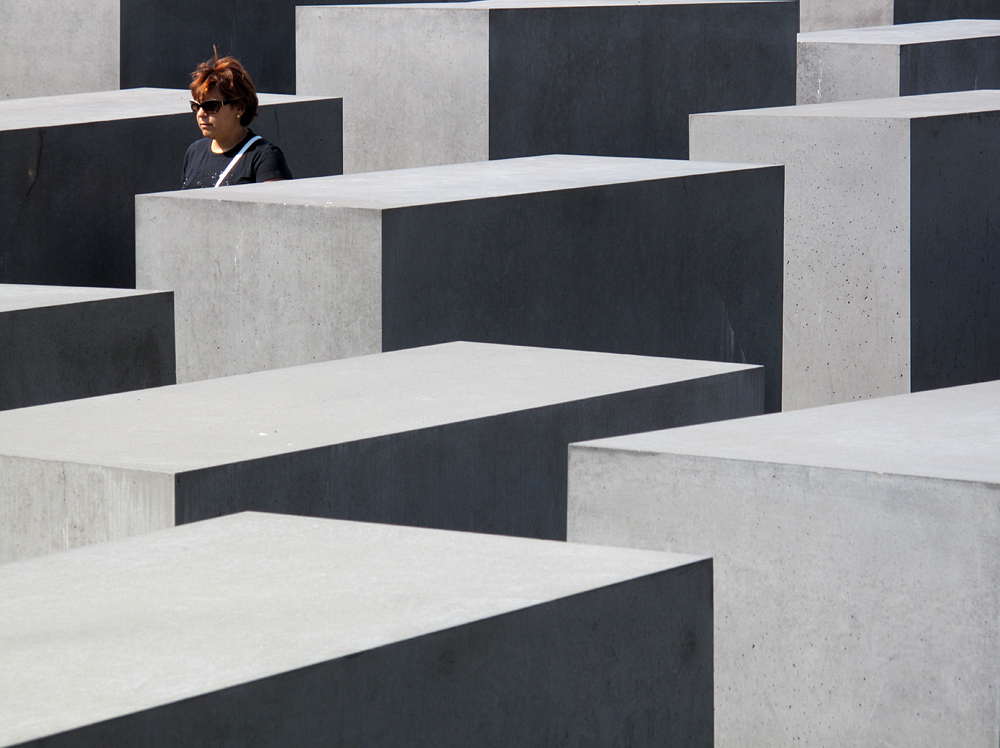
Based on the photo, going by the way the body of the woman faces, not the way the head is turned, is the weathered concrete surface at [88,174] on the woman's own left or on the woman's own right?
on the woman's own right

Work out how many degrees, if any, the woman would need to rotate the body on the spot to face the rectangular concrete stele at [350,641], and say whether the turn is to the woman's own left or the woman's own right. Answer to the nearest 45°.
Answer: approximately 45° to the woman's own left

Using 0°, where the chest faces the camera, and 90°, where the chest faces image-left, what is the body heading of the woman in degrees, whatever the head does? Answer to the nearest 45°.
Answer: approximately 45°

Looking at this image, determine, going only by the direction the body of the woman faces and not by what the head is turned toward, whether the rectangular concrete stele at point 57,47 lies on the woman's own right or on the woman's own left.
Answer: on the woman's own right

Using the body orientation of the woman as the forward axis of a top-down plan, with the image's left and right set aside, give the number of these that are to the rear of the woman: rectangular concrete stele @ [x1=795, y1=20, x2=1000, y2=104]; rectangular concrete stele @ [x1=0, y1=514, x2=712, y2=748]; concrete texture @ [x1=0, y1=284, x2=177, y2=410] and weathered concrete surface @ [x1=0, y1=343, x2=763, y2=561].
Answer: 1

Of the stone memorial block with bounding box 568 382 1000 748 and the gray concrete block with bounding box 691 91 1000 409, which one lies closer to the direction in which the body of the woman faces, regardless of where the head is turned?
the stone memorial block

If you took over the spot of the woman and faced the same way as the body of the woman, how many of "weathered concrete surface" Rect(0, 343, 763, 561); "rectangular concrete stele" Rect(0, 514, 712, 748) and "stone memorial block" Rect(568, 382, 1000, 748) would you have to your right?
0

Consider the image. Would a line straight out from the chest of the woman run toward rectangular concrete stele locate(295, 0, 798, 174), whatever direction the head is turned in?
no

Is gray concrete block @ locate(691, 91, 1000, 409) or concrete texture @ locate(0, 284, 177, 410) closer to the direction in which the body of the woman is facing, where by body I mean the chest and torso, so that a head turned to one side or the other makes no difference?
the concrete texture

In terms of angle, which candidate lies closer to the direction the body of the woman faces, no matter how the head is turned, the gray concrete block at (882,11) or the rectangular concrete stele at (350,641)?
the rectangular concrete stele

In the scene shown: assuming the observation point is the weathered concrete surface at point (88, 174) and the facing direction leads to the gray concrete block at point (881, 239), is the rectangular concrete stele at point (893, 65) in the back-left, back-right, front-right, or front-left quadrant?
front-left

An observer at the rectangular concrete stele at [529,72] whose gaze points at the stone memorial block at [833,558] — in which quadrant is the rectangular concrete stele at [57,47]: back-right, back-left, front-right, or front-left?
back-right

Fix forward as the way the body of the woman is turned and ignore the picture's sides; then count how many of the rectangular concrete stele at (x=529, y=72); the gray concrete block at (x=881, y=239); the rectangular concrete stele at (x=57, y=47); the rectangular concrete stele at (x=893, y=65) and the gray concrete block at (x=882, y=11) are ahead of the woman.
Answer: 0

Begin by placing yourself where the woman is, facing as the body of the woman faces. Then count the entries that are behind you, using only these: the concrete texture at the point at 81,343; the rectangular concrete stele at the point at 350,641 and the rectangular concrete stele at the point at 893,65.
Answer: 1

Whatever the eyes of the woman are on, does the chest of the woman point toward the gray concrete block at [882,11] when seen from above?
no

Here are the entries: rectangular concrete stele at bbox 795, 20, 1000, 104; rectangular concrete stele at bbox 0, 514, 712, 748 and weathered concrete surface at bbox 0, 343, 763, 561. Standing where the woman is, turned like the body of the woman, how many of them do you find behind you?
1
